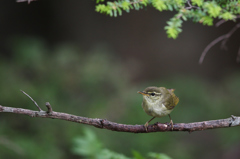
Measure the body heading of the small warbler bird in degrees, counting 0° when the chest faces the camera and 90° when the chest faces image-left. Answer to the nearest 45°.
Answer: approximately 45°

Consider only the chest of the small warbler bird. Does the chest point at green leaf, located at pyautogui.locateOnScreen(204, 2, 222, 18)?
no
